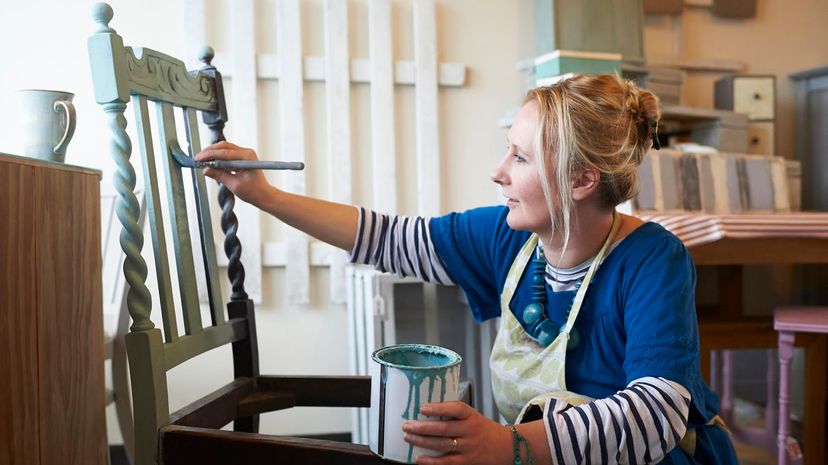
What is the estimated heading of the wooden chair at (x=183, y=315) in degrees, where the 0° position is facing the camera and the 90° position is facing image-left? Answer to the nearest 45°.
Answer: approximately 315°

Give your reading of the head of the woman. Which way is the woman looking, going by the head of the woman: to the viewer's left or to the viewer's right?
to the viewer's left

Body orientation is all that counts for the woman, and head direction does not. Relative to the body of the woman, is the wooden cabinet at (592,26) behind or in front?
behind

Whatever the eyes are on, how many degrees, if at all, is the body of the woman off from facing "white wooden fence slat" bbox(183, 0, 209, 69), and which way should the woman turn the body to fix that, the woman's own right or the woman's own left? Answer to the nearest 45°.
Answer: approximately 90° to the woman's own right

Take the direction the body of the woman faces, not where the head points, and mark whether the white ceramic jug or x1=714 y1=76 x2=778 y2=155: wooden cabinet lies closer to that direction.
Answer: the white ceramic jug

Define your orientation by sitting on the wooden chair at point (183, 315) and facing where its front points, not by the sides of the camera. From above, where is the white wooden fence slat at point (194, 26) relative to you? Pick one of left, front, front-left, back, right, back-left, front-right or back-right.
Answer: back-left

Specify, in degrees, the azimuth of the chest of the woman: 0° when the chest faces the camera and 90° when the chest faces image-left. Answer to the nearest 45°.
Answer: approximately 45°

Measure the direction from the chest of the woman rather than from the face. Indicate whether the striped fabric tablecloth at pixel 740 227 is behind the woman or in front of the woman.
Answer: behind
